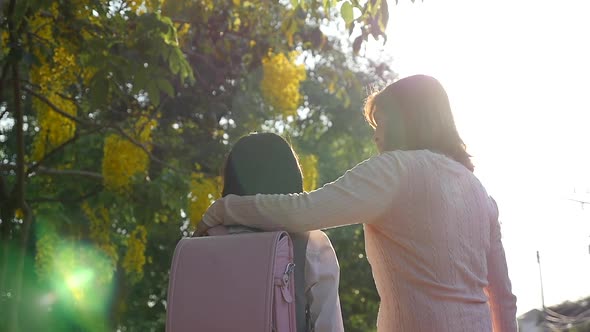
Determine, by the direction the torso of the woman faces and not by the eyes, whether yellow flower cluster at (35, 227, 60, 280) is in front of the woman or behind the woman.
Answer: in front

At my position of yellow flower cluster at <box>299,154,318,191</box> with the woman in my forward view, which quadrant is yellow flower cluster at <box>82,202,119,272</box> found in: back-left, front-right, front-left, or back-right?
front-right

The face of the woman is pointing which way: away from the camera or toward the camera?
away from the camera

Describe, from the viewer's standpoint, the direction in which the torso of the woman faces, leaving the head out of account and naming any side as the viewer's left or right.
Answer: facing away from the viewer and to the left of the viewer

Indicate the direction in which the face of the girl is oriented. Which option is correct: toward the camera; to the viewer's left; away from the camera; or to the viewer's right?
away from the camera

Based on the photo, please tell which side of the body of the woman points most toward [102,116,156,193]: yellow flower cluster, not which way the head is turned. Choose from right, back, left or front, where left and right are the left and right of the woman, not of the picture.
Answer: front

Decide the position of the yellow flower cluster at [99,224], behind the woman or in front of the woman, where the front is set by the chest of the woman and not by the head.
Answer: in front

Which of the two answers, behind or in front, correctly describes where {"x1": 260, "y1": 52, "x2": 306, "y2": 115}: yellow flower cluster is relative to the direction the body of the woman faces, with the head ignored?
in front

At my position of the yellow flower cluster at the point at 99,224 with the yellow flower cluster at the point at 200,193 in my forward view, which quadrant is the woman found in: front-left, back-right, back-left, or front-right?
front-right
